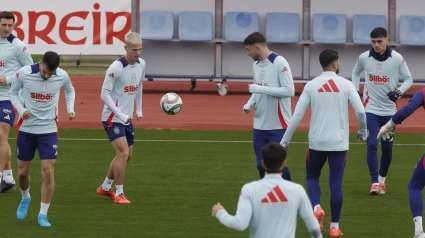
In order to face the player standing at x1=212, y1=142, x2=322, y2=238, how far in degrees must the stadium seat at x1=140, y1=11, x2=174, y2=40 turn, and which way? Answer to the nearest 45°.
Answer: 0° — it already faces them

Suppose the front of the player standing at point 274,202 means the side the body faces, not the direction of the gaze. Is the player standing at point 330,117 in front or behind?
in front

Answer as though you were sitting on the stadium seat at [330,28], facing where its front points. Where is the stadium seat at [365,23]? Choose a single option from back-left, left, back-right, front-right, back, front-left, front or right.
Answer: left

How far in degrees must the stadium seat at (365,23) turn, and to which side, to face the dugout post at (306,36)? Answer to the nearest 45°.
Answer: approximately 90° to its right

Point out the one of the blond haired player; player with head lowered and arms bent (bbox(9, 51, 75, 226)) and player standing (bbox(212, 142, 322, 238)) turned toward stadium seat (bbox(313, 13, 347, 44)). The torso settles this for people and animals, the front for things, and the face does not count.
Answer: the player standing

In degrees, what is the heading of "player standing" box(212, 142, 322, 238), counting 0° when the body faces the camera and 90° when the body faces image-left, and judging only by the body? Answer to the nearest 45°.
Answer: approximately 180°

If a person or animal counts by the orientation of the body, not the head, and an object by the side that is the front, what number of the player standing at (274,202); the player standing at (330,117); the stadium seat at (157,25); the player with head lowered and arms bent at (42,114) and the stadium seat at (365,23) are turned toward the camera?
3

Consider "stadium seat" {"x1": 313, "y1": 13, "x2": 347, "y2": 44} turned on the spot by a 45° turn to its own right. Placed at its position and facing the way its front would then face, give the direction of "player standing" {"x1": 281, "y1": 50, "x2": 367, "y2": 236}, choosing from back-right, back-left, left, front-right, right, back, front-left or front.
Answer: front-left

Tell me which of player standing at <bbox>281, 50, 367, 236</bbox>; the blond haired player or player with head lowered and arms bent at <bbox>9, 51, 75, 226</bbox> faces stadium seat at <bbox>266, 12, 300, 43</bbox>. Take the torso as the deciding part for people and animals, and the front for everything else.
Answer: the player standing

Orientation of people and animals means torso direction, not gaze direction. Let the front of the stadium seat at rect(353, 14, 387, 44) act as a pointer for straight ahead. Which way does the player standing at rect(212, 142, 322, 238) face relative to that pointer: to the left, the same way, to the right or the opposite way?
the opposite way

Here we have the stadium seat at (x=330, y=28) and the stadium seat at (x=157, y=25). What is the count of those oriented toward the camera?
2

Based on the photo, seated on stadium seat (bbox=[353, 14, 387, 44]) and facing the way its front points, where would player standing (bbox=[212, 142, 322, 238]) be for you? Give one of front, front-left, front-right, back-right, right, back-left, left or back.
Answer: front

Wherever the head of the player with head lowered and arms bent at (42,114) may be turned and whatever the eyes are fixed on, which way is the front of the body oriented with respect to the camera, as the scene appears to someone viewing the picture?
toward the camera

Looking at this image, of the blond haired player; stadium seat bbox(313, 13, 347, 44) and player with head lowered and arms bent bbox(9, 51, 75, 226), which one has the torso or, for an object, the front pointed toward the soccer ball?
the blond haired player

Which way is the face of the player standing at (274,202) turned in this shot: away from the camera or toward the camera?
away from the camera

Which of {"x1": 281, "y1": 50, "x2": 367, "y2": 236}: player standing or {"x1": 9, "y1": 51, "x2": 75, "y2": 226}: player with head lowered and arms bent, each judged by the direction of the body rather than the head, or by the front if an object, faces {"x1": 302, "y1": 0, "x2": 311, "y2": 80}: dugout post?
the player standing

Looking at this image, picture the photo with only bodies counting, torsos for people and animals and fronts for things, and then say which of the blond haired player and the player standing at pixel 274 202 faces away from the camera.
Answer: the player standing

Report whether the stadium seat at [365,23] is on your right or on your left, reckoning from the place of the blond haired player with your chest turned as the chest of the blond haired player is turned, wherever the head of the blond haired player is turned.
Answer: on your left

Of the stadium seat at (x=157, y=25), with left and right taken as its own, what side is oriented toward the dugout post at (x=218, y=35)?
left

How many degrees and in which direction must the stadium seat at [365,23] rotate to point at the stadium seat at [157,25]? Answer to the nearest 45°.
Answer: approximately 90° to its right

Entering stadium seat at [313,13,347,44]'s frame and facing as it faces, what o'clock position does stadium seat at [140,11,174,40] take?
stadium seat at [140,11,174,40] is roughly at 3 o'clock from stadium seat at [313,13,347,44].

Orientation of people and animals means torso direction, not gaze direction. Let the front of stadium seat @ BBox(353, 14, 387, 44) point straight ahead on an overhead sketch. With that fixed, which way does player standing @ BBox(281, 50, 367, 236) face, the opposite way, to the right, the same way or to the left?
the opposite way

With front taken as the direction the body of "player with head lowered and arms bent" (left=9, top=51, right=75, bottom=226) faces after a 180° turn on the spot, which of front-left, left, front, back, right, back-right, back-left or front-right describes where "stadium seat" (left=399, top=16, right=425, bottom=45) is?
front-right
